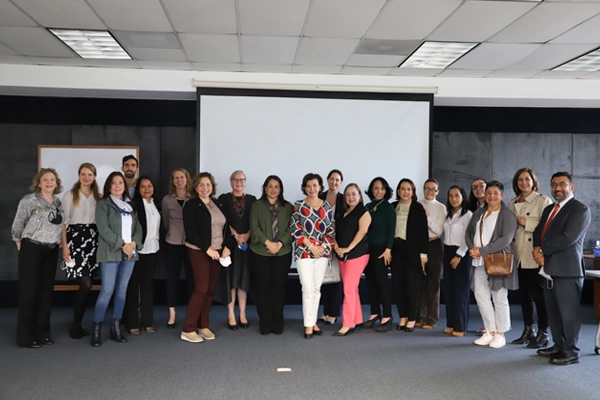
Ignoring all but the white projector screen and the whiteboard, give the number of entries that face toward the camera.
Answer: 2

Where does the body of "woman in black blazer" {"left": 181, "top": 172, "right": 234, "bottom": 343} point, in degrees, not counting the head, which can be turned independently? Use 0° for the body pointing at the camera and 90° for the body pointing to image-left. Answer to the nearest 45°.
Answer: approximately 315°

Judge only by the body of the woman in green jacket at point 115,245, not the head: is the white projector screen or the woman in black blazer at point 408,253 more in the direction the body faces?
the woman in black blazer

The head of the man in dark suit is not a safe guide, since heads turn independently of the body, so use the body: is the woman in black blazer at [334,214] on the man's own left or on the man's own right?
on the man's own right
